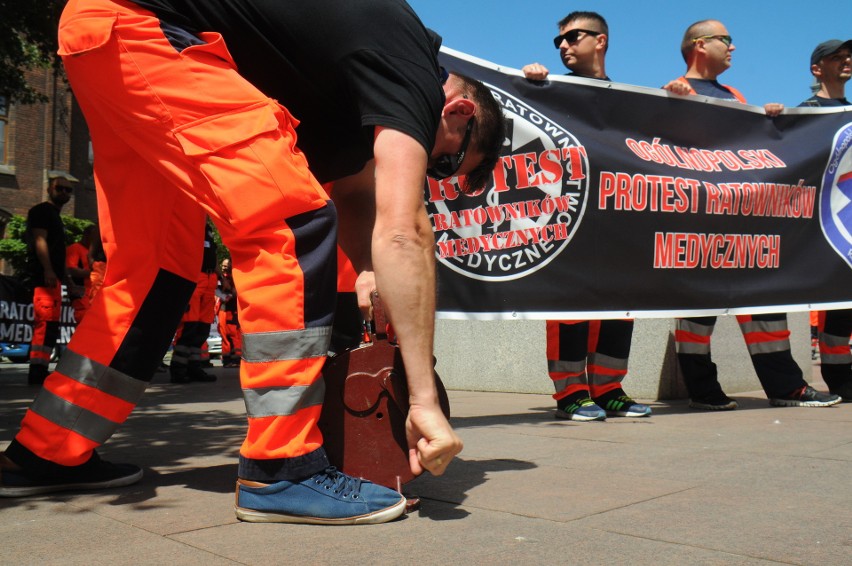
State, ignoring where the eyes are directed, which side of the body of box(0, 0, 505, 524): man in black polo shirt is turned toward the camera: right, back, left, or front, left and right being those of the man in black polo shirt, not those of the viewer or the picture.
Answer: right

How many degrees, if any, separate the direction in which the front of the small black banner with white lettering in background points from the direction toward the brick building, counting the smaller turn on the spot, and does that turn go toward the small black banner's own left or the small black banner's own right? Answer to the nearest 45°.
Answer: approximately 180°

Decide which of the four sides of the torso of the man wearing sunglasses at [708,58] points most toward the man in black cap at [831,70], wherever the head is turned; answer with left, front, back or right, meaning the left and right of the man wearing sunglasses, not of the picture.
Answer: left

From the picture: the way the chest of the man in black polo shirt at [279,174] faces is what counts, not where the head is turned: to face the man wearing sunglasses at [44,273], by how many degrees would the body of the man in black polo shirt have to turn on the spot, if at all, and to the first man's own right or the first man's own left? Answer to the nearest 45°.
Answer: approximately 90° to the first man's own left

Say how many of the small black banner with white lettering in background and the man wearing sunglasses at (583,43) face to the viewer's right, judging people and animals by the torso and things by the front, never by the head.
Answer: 0

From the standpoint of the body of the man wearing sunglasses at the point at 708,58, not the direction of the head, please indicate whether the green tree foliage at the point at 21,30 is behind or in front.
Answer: behind

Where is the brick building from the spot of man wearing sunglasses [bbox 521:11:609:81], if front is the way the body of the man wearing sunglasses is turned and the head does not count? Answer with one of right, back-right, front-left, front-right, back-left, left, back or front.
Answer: right

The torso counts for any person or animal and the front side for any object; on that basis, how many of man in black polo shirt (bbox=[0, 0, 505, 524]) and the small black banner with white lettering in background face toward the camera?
1

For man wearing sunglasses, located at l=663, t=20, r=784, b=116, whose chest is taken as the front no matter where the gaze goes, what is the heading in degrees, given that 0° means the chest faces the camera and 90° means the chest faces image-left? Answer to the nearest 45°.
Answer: approximately 315°

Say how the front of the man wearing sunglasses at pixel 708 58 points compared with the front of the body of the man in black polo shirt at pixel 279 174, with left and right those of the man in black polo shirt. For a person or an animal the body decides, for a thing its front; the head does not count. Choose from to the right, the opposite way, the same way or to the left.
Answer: to the right

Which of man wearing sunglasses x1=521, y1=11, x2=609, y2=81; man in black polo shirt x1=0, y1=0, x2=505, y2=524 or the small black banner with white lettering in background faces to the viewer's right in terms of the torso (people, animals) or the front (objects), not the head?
the man in black polo shirt

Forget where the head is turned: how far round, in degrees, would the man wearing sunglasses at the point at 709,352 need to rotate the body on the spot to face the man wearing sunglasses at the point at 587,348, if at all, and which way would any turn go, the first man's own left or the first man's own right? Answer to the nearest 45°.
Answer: approximately 90° to the first man's own right
